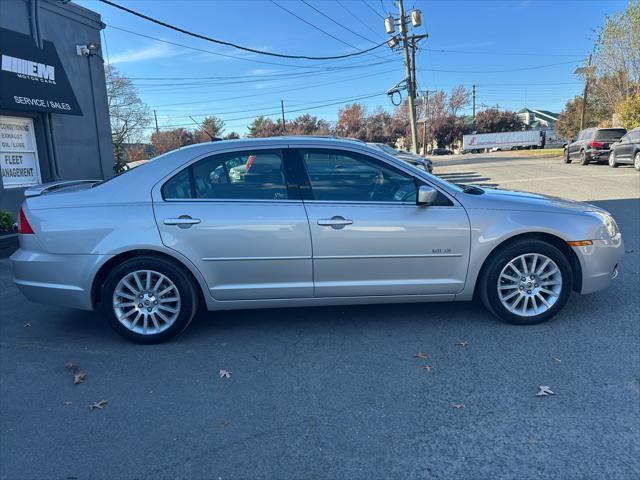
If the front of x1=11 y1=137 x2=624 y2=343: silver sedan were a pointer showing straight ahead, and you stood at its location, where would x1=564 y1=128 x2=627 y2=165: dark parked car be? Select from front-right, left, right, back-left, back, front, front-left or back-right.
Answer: front-left

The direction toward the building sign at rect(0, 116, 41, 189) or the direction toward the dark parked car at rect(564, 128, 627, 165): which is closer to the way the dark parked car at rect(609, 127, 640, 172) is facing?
the dark parked car

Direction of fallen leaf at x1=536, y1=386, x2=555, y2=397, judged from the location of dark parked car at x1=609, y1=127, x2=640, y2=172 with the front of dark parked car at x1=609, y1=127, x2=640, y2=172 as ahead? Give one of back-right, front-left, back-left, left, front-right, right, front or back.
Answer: back-left

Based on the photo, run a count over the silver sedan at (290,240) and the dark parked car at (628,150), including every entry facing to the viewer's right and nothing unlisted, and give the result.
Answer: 1

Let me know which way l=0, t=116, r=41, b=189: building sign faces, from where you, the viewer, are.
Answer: facing the viewer and to the right of the viewer

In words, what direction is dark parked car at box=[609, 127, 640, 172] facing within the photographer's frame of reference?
facing away from the viewer and to the left of the viewer

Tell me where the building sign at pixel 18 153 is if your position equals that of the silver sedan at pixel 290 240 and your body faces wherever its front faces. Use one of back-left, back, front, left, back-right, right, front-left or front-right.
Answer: back-left

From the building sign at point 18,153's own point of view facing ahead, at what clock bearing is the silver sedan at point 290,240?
The silver sedan is roughly at 1 o'clock from the building sign.

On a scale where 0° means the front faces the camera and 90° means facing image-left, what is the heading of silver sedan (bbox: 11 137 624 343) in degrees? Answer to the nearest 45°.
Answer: approximately 270°

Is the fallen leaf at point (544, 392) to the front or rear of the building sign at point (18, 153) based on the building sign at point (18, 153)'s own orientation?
to the front

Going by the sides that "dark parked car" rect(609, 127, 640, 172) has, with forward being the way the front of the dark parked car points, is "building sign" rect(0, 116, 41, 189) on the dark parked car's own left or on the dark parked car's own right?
on the dark parked car's own left

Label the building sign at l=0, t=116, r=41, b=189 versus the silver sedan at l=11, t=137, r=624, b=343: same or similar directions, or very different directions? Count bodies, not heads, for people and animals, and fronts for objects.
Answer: same or similar directions
